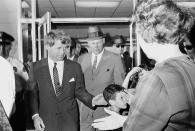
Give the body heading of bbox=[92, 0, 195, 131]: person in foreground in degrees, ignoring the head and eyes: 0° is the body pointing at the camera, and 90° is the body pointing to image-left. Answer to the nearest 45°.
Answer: approximately 135°

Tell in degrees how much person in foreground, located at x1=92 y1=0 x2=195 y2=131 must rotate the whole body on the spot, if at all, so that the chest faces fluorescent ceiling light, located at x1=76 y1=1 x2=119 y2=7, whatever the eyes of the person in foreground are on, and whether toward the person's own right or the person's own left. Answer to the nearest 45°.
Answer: approximately 45° to the person's own right

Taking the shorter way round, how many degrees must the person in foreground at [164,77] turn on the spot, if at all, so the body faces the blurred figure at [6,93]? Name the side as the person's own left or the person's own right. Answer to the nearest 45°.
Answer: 0° — they already face them

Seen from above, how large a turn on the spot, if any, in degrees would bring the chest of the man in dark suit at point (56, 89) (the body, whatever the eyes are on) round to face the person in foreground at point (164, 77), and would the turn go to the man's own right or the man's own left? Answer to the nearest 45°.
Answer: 0° — they already face them

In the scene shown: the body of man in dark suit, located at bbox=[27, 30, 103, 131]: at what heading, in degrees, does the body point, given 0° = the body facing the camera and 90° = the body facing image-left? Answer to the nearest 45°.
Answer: approximately 0°

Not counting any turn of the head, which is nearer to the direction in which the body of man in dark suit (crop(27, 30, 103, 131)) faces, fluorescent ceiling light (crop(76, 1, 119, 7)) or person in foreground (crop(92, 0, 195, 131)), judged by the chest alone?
the person in foreground

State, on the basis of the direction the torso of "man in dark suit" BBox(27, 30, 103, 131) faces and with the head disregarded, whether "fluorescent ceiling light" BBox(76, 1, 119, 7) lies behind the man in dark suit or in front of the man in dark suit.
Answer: behind

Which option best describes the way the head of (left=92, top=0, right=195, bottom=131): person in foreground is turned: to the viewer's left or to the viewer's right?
to the viewer's left

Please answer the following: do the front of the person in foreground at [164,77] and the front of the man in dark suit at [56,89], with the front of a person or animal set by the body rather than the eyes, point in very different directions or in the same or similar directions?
very different directions

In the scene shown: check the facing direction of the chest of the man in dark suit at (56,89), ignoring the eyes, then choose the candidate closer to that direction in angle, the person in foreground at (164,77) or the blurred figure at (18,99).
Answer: the person in foreground

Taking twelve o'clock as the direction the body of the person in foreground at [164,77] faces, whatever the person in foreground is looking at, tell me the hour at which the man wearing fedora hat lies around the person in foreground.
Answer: The man wearing fedora hat is roughly at 1 o'clock from the person in foreground.
